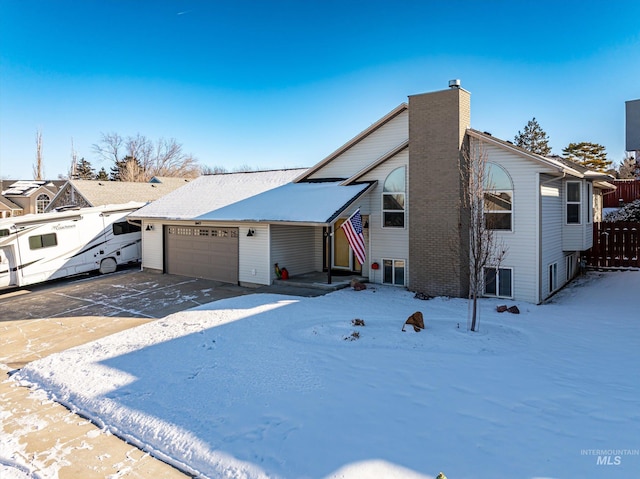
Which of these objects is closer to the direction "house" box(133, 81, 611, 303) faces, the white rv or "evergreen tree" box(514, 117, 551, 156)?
the white rv

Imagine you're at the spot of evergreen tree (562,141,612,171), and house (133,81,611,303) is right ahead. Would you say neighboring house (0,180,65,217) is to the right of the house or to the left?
right

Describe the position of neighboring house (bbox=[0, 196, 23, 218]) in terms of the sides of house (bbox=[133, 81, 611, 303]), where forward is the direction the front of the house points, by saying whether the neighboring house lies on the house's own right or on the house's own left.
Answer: on the house's own right

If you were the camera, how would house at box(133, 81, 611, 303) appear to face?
facing the viewer and to the left of the viewer

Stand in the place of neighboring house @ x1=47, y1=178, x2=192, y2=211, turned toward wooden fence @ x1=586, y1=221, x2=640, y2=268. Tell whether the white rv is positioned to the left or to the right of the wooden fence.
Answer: right

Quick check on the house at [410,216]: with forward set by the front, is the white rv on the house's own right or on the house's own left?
on the house's own right

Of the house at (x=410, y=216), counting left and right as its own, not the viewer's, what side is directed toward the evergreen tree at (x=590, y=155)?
back

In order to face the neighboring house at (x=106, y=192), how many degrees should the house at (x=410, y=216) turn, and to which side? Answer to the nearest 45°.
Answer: approximately 90° to its right
